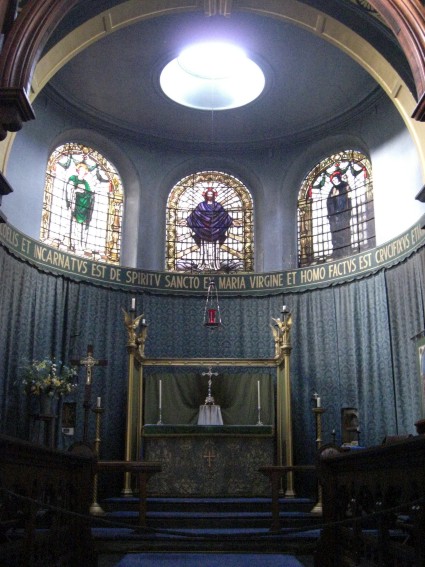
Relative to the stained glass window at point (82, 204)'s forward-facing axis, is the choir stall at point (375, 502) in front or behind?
in front

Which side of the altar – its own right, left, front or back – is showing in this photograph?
front

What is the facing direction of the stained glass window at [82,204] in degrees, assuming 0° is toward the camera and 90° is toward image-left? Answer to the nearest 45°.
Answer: approximately 315°

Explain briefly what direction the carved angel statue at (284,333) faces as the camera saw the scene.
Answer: facing the viewer and to the left of the viewer

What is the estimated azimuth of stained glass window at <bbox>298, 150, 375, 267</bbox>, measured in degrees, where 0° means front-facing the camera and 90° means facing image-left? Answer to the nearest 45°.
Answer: approximately 45°

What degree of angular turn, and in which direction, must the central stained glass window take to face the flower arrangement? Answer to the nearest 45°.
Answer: approximately 45° to its right

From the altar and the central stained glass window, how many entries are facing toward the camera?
2

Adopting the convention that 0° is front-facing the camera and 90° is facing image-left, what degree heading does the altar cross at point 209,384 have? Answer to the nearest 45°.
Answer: approximately 0°

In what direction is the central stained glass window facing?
toward the camera
